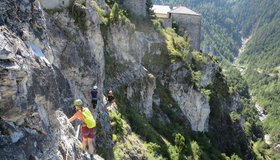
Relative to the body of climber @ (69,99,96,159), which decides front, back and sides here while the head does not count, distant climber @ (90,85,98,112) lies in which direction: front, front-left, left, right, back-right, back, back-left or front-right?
front-right

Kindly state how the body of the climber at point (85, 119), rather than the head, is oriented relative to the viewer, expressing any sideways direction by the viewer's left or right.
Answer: facing away from the viewer and to the left of the viewer

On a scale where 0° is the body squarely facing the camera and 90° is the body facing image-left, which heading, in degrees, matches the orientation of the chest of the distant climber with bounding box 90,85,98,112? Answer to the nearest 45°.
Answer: approximately 180°

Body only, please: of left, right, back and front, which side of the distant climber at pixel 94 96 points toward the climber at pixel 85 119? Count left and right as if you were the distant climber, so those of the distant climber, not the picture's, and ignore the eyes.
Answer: back

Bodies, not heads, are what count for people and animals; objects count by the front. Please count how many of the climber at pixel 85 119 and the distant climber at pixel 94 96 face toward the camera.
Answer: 0
